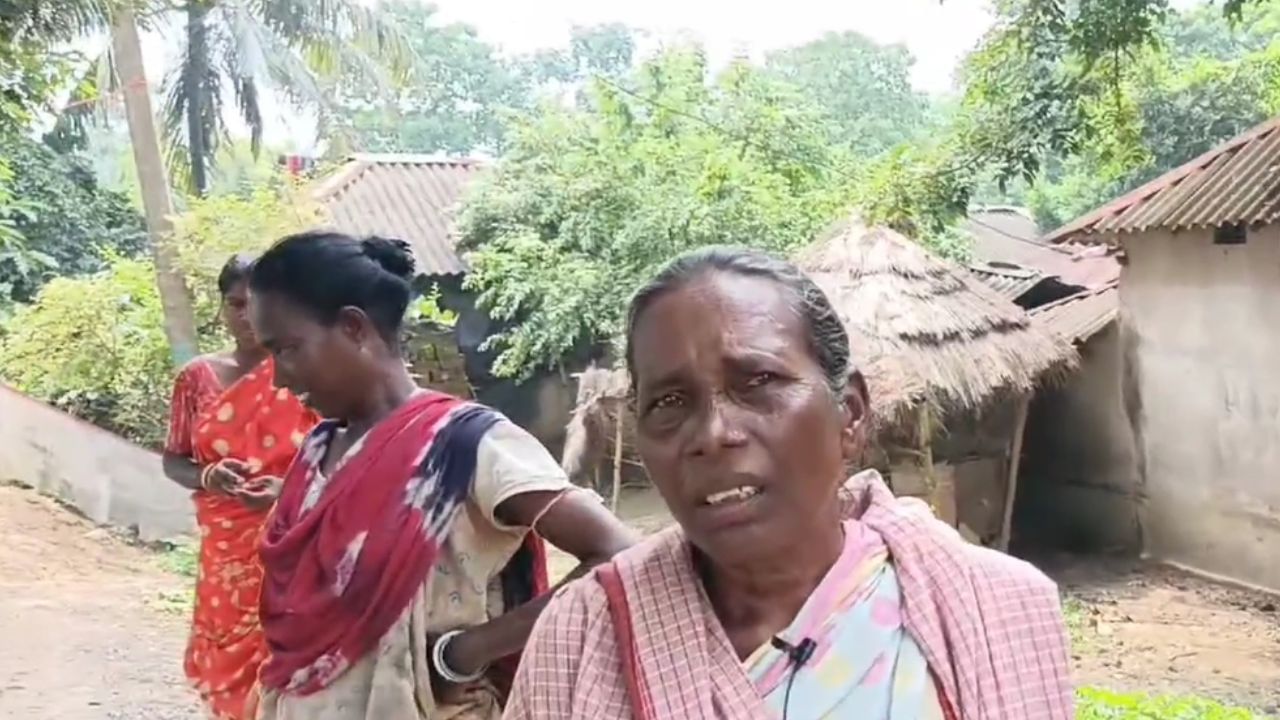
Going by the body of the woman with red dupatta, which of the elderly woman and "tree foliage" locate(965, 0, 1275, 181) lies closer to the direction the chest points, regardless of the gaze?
the elderly woman

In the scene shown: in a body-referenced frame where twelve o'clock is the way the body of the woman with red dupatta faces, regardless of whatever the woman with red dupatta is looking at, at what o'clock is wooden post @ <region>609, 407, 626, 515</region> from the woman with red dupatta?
The wooden post is roughly at 5 o'clock from the woman with red dupatta.

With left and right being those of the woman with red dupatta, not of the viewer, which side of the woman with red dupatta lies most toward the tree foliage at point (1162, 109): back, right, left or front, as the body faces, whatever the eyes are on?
back

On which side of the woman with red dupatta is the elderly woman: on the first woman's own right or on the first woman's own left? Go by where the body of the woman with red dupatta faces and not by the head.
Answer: on the first woman's own left

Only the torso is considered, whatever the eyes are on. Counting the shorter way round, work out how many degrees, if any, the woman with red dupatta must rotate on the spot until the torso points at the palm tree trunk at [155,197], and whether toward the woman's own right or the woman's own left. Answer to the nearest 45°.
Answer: approximately 135° to the woman's own right

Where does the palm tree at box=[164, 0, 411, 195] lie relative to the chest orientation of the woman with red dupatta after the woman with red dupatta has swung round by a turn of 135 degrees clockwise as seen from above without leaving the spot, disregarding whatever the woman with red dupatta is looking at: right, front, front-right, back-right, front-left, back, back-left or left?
front

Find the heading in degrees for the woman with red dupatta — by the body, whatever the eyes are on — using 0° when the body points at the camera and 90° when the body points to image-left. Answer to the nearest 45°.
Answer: approximately 45°

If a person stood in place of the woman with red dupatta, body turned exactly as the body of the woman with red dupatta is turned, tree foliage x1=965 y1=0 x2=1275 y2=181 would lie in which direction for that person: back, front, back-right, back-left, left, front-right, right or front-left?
back

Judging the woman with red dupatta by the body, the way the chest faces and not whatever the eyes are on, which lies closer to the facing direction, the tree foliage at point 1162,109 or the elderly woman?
the elderly woman

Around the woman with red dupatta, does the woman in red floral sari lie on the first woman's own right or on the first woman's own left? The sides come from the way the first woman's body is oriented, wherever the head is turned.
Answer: on the first woman's own right

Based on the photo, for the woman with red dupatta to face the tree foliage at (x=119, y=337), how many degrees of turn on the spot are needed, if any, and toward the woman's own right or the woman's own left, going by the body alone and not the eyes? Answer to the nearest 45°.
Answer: approximately 135° to the woman's own right
